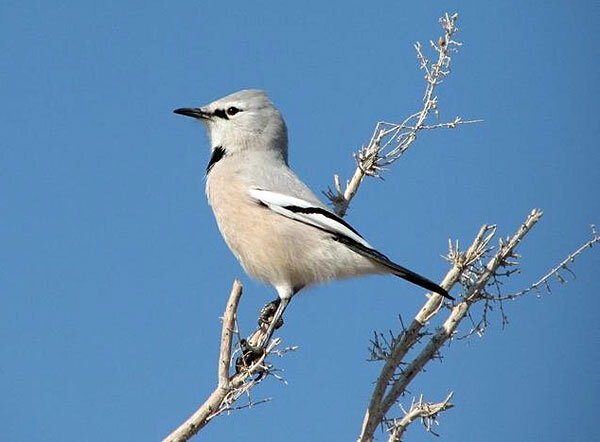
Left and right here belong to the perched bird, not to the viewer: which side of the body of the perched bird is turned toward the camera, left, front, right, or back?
left
